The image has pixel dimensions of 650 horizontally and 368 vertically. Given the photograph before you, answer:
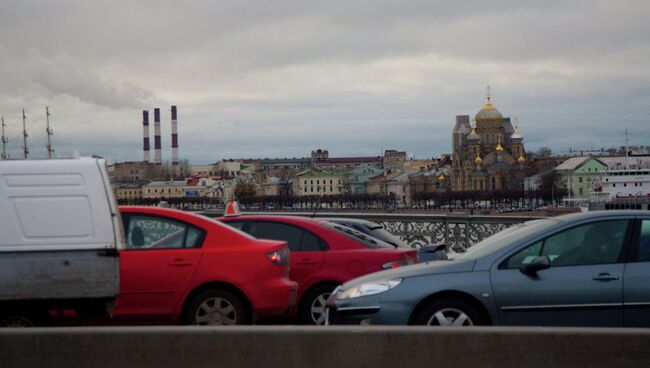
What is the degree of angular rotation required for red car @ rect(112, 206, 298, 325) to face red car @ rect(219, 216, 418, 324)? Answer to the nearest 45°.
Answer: approximately 135° to its right

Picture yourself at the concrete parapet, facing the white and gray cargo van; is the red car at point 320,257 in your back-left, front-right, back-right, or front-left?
front-right

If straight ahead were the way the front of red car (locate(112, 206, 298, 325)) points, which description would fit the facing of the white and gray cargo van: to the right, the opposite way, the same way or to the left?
the same way

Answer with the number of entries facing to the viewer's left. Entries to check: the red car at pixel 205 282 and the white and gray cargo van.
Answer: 2

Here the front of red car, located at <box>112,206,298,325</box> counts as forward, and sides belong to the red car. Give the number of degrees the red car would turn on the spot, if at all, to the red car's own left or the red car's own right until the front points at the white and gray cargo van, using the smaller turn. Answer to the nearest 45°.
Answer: approximately 45° to the red car's own left

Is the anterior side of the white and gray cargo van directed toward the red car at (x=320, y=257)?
no

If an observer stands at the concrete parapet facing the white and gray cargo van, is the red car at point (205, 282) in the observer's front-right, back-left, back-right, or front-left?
front-right

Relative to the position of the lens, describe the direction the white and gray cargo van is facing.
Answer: facing to the left of the viewer

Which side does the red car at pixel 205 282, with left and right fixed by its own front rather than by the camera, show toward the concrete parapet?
left

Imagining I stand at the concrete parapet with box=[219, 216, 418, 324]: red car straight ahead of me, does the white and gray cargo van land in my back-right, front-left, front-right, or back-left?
front-left

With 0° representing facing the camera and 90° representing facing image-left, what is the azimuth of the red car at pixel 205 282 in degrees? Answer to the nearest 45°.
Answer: approximately 90°
